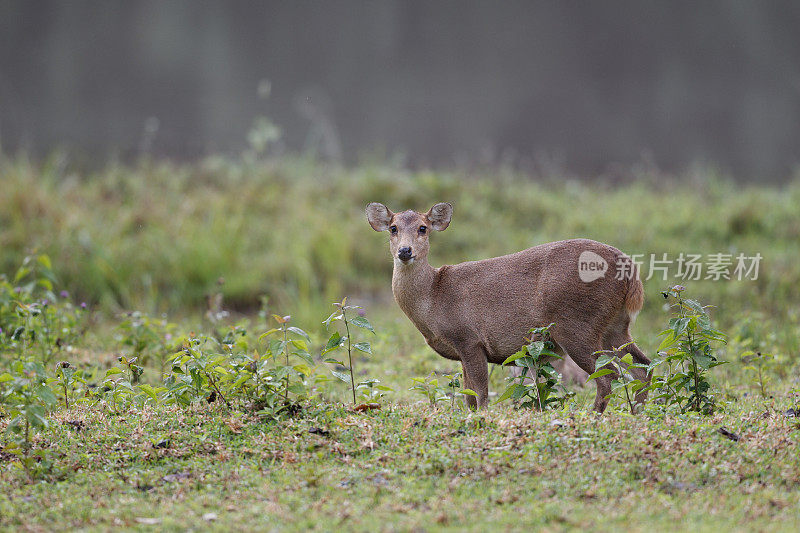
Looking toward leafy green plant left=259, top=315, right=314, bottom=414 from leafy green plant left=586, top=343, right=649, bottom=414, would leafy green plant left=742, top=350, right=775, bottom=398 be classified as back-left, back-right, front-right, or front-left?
back-right

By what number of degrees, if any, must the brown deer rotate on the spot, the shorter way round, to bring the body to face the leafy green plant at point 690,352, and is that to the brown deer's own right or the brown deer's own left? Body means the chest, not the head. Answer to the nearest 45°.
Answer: approximately 135° to the brown deer's own left

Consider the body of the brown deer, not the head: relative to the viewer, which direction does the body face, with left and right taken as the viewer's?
facing to the left of the viewer

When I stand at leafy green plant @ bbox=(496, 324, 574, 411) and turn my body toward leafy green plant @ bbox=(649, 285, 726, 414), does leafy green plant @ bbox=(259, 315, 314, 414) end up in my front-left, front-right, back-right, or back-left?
back-right

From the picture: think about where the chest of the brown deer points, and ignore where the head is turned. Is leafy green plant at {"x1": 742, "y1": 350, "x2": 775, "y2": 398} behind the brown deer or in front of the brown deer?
behind

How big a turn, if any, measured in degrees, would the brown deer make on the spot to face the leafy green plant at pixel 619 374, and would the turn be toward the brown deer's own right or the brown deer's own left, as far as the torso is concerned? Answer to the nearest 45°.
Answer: approximately 135° to the brown deer's own left

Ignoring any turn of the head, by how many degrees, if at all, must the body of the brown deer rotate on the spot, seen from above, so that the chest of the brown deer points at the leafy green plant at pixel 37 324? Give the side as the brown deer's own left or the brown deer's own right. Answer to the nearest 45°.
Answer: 0° — it already faces it

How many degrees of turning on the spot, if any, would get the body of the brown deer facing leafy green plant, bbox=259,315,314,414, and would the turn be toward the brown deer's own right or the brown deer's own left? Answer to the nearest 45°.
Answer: approximately 45° to the brown deer's own left

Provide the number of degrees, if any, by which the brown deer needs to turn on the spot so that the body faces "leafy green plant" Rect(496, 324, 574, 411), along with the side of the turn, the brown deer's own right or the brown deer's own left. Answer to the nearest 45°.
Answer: approximately 90° to the brown deer's own left
